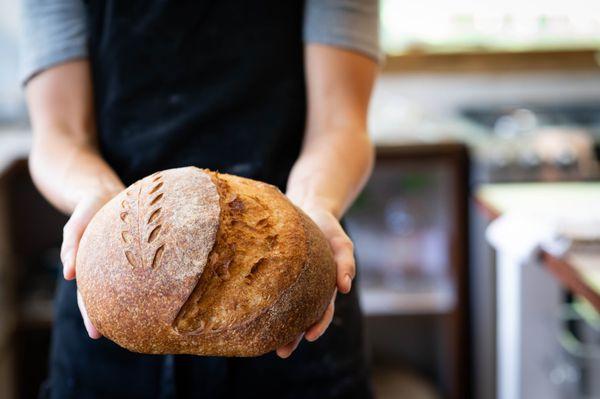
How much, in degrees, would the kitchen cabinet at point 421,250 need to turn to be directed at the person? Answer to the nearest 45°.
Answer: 0° — it already faces them

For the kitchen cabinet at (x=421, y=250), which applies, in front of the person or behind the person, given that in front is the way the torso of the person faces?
behind

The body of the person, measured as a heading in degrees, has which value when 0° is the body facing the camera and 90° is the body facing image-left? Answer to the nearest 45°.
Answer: approximately 0°

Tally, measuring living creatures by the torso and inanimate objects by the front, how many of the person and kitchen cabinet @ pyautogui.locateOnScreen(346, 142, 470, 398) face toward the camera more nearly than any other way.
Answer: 2
